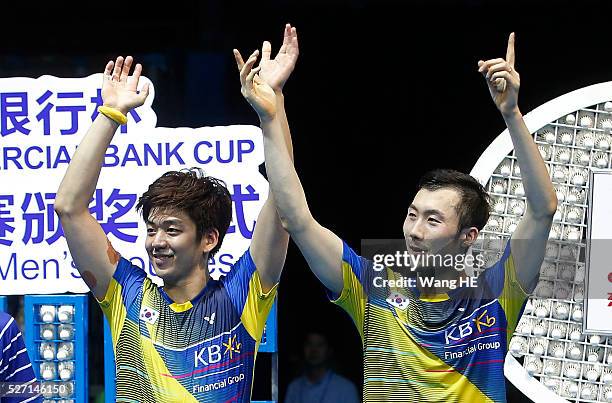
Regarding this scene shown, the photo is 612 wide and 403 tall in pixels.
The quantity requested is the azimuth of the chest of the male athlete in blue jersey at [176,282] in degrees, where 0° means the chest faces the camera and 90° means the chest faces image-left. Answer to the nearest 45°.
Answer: approximately 0°

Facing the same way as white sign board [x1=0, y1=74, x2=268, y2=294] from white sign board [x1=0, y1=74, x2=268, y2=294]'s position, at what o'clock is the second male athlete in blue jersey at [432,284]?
The second male athlete in blue jersey is roughly at 10 o'clock from the white sign board.

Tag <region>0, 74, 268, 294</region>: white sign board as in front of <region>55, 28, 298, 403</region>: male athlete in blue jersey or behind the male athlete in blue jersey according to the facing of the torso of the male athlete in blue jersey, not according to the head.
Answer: behind

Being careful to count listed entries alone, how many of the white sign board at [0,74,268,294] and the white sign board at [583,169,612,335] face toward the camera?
2

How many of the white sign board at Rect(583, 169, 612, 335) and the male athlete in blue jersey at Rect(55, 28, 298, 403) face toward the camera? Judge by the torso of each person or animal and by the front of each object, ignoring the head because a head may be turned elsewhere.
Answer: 2

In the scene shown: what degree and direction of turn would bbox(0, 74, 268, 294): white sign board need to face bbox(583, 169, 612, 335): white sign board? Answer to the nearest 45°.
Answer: approximately 90° to its left

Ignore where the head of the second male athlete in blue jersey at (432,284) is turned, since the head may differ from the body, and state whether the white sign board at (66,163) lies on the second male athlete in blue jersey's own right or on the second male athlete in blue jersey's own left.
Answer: on the second male athlete in blue jersey's own right

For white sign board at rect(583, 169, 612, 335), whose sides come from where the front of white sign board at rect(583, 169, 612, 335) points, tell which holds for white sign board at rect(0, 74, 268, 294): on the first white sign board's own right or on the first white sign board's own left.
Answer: on the first white sign board's own right

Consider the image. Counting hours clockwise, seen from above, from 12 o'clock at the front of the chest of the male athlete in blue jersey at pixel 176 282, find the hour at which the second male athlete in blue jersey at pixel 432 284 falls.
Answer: The second male athlete in blue jersey is roughly at 9 o'clock from the male athlete in blue jersey.
